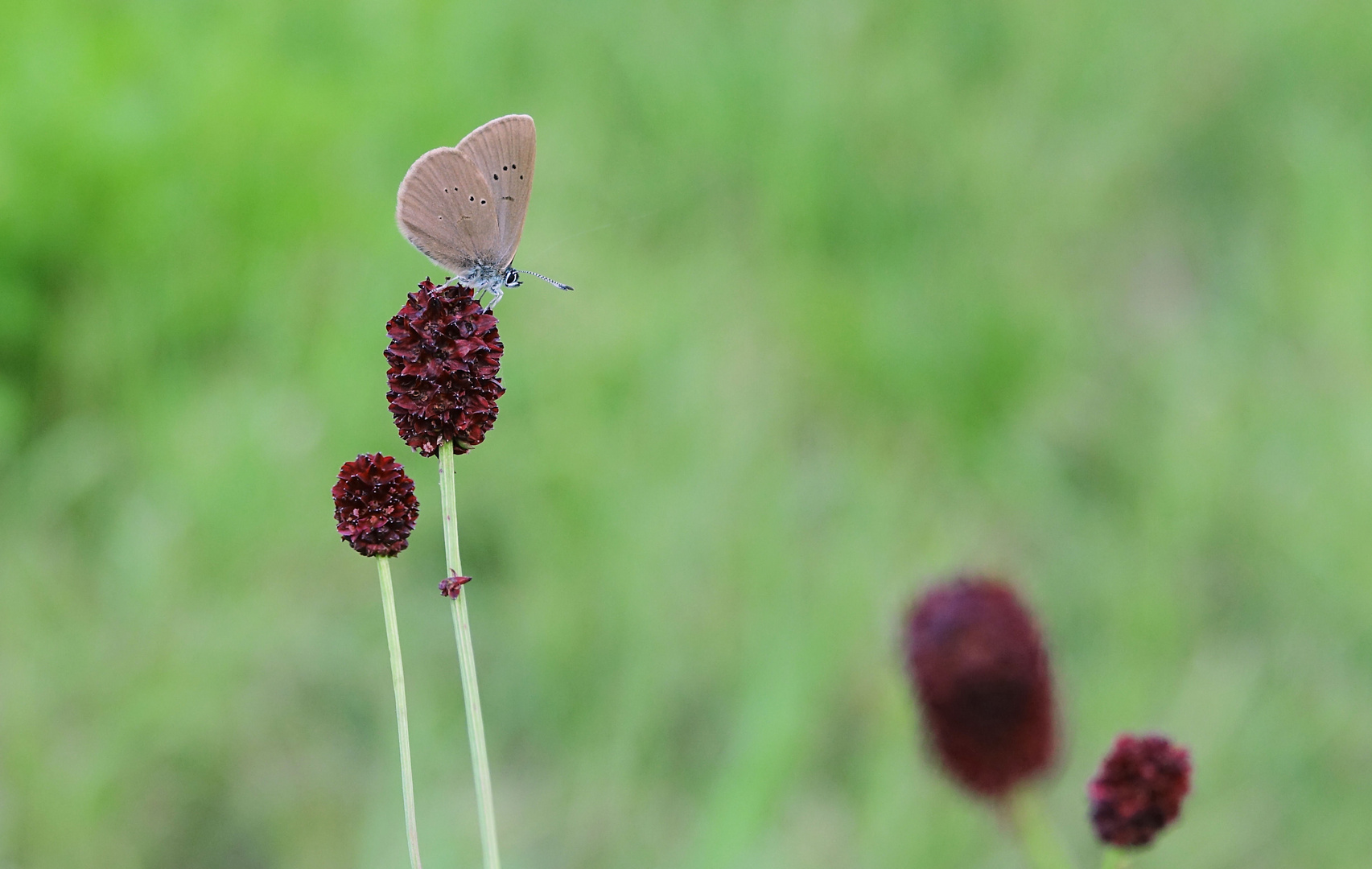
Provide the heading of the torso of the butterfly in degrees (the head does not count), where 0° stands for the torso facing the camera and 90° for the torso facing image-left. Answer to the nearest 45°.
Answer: approximately 270°
